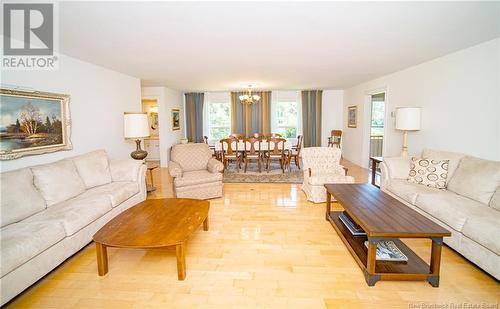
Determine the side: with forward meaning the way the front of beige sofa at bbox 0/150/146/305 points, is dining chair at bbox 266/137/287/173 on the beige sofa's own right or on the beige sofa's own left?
on the beige sofa's own left

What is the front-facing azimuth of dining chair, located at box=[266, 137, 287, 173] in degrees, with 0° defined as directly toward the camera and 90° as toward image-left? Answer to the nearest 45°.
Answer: approximately 180°

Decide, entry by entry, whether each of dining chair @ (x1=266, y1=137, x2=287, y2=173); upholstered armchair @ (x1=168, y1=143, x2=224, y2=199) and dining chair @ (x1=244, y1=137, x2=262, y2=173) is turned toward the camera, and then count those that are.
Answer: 1

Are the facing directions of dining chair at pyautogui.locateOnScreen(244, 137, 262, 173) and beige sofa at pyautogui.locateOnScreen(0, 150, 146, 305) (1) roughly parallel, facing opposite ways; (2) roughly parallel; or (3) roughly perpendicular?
roughly perpendicular

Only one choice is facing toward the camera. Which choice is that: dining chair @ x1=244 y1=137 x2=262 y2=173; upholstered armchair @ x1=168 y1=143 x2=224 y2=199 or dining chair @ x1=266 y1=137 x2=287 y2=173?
the upholstered armchair

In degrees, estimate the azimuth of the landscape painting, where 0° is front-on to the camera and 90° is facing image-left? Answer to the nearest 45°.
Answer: approximately 315°

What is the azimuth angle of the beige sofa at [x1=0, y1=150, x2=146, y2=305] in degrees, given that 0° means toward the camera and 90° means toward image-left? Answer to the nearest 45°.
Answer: approximately 315°

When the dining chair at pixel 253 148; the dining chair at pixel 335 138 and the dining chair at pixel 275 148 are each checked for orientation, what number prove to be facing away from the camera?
2

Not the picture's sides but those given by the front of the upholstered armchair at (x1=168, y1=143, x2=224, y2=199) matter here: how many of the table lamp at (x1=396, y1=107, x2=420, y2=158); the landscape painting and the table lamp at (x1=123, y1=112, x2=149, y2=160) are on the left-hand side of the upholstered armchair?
1

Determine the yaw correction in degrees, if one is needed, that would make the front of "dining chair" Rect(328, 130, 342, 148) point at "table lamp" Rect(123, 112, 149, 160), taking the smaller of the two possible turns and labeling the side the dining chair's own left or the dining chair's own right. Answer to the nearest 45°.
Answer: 0° — it already faces it

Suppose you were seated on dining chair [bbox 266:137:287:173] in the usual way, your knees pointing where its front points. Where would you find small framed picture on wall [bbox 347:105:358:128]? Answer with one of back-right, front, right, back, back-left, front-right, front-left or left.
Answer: front-right

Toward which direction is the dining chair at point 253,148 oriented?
away from the camera

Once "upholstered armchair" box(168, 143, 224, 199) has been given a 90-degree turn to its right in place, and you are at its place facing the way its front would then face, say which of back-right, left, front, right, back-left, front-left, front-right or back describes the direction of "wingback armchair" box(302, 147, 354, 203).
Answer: back

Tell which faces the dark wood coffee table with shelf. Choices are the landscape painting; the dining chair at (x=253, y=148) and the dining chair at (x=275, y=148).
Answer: the landscape painting

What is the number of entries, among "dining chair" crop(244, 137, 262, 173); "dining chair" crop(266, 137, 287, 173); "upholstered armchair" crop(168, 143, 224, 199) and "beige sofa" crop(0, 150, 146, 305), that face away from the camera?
2

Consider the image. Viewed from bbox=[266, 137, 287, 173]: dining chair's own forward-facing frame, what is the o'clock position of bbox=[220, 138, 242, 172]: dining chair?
bbox=[220, 138, 242, 172]: dining chair is roughly at 9 o'clock from bbox=[266, 137, 287, 173]: dining chair.
